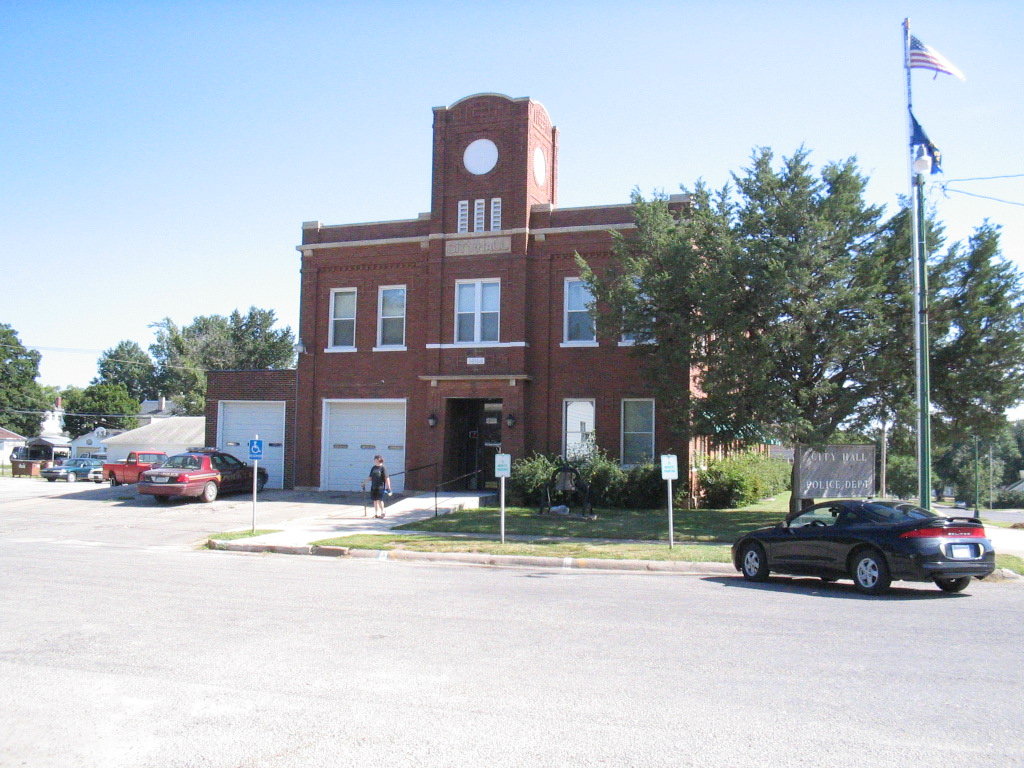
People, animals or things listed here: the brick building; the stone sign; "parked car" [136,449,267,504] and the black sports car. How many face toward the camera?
2

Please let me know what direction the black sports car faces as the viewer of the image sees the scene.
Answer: facing away from the viewer and to the left of the viewer

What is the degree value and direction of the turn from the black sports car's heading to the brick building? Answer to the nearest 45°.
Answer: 0° — it already faces it

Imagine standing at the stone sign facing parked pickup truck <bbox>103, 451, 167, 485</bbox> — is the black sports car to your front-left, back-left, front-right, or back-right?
back-left

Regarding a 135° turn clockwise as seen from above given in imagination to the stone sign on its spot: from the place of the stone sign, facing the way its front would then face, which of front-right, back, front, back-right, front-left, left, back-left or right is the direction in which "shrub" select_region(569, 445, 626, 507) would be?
front

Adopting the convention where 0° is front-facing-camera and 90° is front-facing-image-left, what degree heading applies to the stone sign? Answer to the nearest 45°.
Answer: approximately 0°

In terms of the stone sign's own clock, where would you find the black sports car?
The black sports car is roughly at 12 o'clock from the stone sign.
